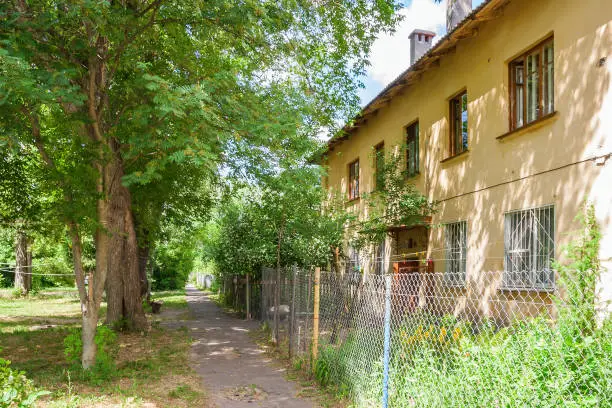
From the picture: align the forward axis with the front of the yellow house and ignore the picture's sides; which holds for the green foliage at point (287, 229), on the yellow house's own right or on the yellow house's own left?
on the yellow house's own right

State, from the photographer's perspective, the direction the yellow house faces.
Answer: facing the viewer and to the left of the viewer

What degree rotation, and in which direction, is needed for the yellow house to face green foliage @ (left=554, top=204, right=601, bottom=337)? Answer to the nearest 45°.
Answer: approximately 45° to its left

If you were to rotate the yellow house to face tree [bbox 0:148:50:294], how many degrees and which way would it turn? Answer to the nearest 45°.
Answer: approximately 45° to its right

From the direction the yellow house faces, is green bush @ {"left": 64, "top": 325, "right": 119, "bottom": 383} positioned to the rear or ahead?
ahead
